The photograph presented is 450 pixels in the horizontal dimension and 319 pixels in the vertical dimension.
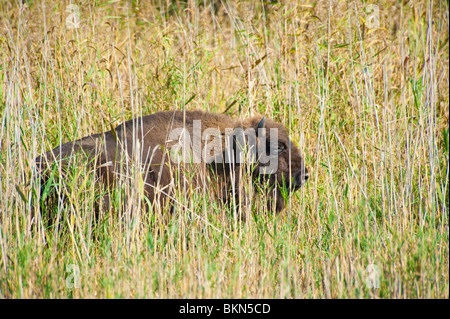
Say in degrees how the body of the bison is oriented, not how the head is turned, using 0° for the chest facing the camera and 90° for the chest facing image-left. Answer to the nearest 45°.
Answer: approximately 270°
